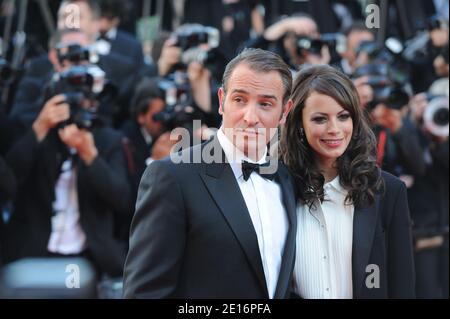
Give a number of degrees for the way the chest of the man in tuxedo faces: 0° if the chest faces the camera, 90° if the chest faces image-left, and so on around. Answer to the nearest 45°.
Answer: approximately 315°

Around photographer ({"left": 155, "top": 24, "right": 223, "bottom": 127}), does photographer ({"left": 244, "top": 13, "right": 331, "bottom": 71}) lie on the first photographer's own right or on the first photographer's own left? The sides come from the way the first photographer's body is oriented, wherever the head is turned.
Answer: on the first photographer's own left

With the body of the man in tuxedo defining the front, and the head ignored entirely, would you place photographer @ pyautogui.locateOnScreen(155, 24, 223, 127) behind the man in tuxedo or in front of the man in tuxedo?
behind

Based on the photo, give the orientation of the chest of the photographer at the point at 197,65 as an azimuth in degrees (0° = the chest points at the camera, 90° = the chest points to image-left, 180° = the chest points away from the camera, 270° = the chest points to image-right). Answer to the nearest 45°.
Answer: approximately 0°

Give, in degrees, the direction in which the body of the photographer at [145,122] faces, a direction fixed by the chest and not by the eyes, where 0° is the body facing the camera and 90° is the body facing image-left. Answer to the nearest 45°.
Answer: approximately 315°

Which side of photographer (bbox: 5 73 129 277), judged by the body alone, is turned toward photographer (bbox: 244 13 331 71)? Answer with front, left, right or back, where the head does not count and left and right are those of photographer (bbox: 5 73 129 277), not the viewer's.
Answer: left

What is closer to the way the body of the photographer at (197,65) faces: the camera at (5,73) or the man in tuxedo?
the man in tuxedo

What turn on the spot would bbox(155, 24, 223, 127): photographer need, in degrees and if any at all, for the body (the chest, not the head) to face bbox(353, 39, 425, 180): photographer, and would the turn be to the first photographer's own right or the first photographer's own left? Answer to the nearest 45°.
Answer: approximately 90° to the first photographer's own left
